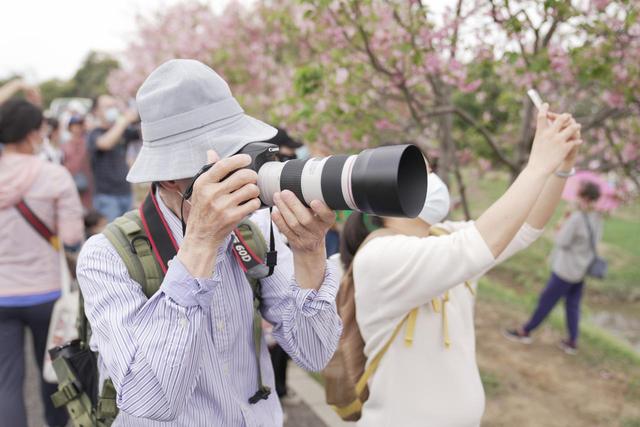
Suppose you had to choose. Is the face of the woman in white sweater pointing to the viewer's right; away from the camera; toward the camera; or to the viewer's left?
to the viewer's right

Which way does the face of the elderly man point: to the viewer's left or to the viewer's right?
to the viewer's right

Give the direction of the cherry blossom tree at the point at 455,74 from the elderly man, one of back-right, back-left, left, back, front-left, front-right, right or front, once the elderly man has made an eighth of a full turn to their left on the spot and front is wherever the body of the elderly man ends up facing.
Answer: front-left

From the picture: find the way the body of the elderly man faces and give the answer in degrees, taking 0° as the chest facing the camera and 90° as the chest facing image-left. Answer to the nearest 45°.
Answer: approximately 315°
